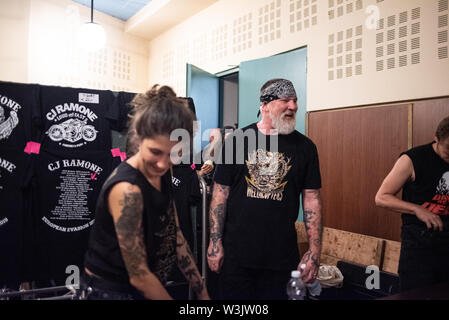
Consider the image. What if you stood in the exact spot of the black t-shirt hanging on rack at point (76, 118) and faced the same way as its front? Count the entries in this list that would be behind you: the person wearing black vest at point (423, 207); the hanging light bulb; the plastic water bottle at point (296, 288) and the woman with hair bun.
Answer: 1

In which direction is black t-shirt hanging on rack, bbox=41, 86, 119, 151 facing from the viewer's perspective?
toward the camera

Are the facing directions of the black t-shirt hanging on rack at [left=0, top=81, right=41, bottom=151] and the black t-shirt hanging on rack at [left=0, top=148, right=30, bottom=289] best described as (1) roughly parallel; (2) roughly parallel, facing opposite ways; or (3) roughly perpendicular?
roughly parallel

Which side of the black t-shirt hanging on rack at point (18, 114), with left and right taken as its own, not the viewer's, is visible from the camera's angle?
front

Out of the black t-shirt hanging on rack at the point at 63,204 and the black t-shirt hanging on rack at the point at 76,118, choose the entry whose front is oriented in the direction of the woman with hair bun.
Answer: the black t-shirt hanging on rack at the point at 76,118

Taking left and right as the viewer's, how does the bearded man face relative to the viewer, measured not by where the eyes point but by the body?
facing the viewer

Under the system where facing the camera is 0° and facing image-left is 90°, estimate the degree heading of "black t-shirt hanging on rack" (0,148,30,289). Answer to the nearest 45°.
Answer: approximately 0°

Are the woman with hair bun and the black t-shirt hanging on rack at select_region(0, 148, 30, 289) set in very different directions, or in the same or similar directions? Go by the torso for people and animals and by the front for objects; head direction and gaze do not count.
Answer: same or similar directions

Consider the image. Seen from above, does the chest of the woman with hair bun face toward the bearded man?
no
